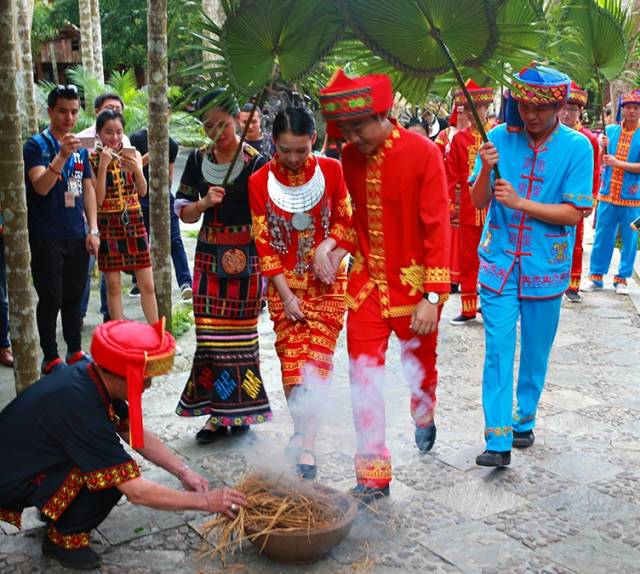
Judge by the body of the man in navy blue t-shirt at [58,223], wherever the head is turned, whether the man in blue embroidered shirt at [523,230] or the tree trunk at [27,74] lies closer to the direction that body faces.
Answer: the man in blue embroidered shirt

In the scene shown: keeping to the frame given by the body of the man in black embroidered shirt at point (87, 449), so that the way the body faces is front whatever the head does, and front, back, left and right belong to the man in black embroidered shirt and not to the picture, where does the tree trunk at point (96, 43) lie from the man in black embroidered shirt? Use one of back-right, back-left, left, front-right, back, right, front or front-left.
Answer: left

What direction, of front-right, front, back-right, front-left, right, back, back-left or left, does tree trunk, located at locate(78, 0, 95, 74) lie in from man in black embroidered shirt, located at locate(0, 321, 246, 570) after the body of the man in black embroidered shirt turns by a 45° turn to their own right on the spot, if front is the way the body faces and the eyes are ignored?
back-left

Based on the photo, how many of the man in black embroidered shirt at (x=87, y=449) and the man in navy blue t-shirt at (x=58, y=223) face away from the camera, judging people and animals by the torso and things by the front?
0

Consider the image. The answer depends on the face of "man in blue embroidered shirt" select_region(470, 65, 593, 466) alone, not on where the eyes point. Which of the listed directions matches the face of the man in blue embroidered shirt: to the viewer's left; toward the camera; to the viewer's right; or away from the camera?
toward the camera

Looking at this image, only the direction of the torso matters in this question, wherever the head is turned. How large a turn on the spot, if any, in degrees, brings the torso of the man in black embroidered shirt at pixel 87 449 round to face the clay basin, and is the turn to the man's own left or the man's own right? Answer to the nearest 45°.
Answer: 0° — they already face it

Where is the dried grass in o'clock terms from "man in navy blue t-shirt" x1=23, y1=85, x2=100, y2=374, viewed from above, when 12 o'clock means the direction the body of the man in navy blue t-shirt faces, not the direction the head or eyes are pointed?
The dried grass is roughly at 1 o'clock from the man in navy blue t-shirt.

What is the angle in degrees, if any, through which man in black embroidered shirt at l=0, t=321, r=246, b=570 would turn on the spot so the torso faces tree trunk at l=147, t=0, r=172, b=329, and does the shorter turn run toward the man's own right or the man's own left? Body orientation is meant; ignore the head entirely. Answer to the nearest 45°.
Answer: approximately 90° to the man's own left

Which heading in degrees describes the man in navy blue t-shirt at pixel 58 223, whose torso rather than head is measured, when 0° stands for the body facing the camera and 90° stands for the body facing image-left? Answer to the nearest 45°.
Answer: approximately 315°

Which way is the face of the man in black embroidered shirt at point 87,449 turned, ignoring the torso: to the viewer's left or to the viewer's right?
to the viewer's right

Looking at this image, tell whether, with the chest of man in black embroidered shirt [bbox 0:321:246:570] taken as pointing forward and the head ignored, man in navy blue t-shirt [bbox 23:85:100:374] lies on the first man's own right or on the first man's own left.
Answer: on the first man's own left

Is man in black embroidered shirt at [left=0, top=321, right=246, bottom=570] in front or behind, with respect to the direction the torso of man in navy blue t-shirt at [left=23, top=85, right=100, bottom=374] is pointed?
in front

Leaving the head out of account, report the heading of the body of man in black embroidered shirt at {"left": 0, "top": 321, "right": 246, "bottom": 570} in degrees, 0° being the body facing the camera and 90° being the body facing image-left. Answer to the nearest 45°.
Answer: approximately 270°

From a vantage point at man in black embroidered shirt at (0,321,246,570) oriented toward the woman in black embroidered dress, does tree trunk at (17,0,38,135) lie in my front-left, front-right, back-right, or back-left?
front-left

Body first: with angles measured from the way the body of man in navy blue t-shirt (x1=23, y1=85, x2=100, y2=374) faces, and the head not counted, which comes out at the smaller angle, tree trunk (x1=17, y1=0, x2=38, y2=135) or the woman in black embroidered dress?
the woman in black embroidered dress

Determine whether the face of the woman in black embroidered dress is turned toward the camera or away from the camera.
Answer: toward the camera

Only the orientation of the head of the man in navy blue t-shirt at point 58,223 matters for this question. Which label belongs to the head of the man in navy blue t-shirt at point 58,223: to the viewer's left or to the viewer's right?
to the viewer's right
